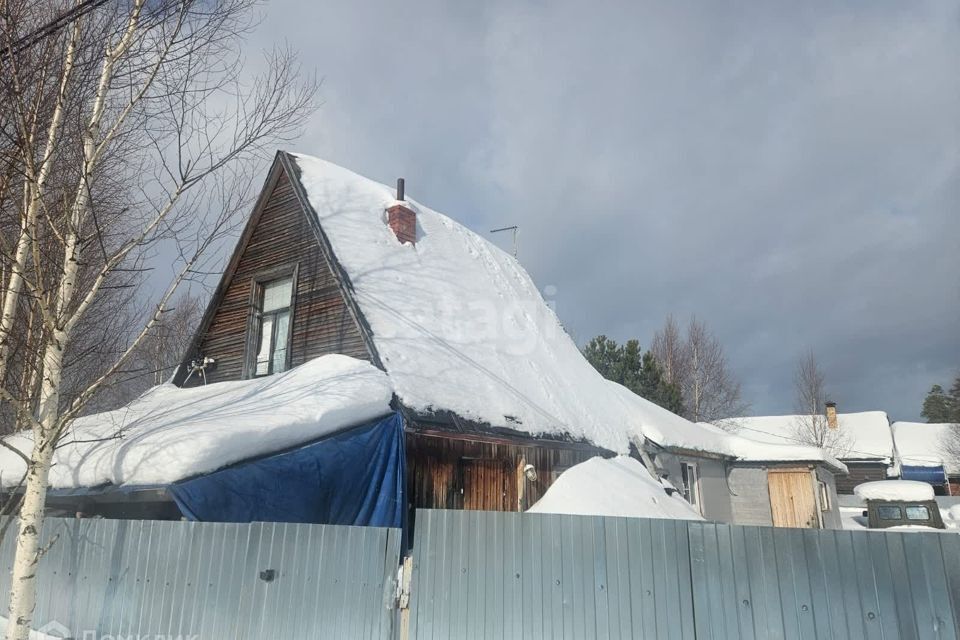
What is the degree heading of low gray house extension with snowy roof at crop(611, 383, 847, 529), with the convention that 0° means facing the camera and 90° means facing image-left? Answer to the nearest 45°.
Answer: approximately 0°

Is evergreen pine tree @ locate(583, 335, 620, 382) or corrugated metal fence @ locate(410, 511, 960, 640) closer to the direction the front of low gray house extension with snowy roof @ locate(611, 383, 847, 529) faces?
the corrugated metal fence

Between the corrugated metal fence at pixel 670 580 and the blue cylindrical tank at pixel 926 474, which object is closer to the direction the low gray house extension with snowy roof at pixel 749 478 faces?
the corrugated metal fence

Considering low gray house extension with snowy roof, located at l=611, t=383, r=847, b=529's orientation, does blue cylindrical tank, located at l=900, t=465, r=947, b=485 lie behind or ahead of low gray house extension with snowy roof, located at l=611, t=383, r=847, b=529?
behind

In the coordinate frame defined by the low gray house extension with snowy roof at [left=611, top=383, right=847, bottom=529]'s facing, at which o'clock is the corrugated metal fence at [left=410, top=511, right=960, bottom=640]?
The corrugated metal fence is roughly at 12 o'clock from the low gray house extension with snowy roof.

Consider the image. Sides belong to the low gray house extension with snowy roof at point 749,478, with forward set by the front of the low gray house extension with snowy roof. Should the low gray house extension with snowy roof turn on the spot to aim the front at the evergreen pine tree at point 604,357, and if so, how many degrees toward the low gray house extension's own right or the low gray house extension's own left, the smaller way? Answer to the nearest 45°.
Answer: approximately 135° to the low gray house extension's own right

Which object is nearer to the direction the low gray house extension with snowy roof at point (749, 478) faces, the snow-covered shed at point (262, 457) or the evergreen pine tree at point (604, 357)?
the snow-covered shed
